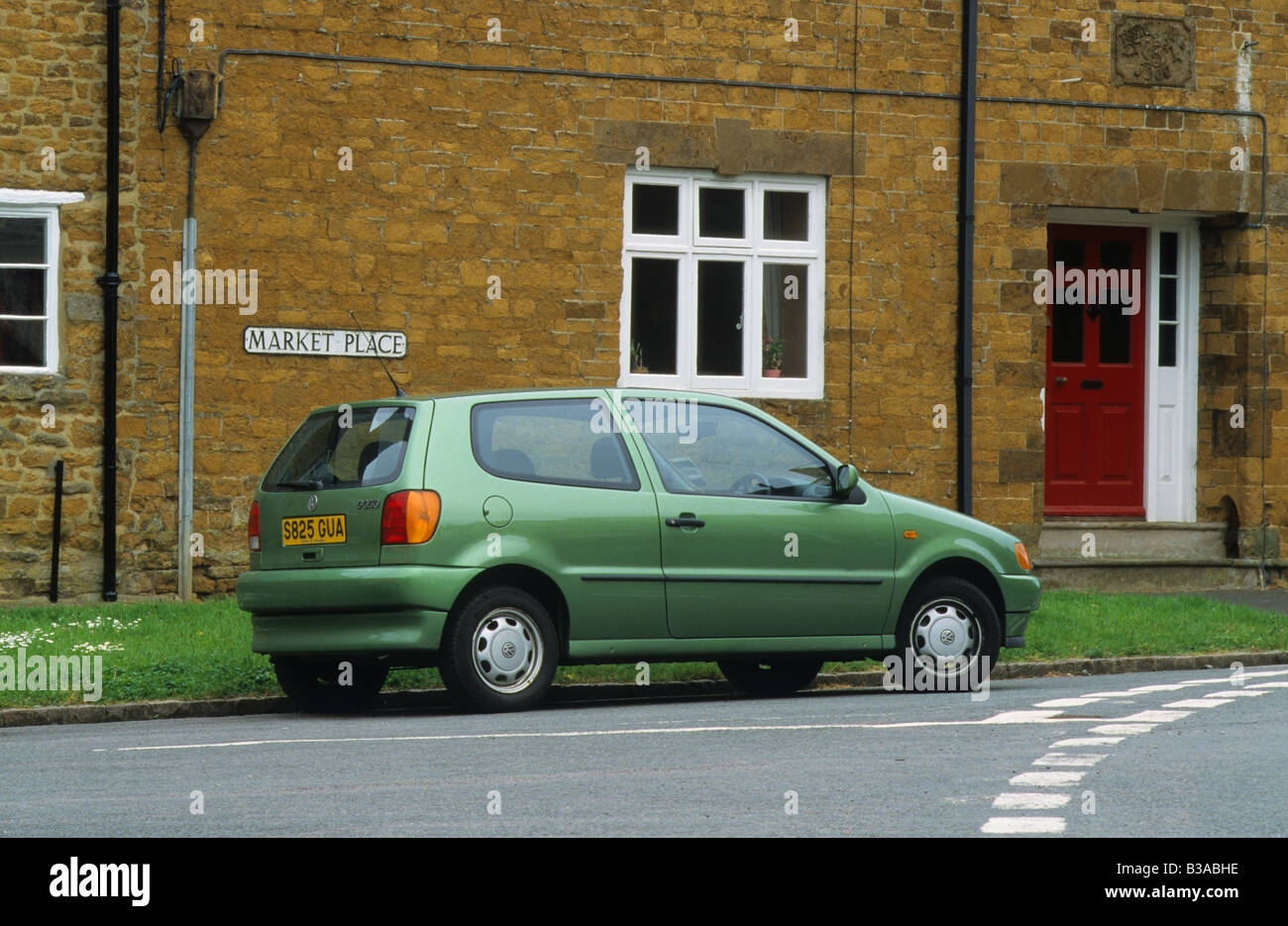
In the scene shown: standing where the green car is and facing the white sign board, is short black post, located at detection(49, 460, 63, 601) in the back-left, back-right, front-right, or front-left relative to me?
front-left

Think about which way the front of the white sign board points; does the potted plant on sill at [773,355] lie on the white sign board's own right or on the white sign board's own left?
on the white sign board's own left

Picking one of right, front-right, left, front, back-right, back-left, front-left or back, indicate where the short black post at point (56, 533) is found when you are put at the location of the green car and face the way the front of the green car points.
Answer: left

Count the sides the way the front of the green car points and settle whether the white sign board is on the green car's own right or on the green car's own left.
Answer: on the green car's own left

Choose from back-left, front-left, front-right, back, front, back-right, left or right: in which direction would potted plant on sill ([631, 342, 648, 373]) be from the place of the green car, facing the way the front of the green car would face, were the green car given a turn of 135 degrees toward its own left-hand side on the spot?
right

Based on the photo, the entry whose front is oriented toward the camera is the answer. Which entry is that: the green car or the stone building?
the stone building

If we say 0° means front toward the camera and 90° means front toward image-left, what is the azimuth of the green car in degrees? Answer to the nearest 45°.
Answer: approximately 225°

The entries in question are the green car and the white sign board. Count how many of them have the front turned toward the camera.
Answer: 1

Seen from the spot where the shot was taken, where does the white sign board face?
facing the viewer

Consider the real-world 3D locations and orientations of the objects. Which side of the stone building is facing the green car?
front

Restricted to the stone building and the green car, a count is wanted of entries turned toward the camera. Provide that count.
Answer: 1

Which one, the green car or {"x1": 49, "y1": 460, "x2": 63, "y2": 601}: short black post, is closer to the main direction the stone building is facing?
the green car

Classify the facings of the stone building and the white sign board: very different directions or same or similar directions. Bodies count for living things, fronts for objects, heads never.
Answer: same or similar directions

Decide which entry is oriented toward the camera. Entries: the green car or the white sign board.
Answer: the white sign board

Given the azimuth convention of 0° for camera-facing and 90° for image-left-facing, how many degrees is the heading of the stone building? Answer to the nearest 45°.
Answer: approximately 0°
